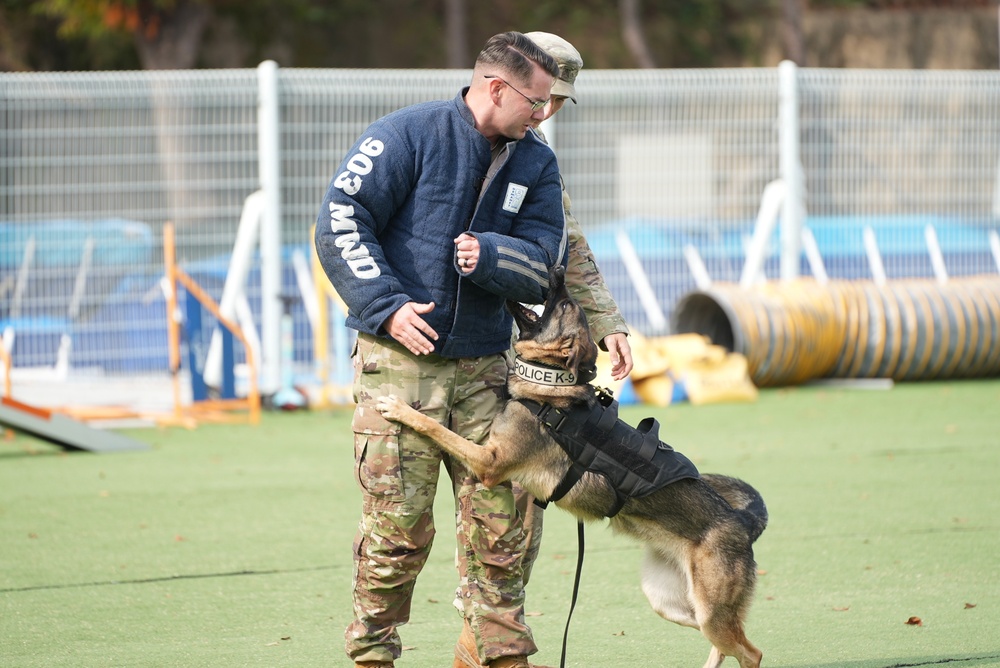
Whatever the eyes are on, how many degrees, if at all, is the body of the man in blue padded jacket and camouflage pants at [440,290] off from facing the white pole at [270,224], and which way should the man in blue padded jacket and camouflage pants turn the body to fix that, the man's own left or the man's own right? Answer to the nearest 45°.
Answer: approximately 135° to the man's own left

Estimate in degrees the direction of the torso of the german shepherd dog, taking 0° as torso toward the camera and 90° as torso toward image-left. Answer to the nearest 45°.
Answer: approximately 90°

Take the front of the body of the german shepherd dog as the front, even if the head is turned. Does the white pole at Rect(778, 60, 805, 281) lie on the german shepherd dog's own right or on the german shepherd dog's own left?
on the german shepherd dog's own right

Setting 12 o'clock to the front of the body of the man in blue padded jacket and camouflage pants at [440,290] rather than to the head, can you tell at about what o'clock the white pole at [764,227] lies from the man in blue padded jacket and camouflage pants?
The white pole is roughly at 8 o'clock from the man in blue padded jacket and camouflage pants.

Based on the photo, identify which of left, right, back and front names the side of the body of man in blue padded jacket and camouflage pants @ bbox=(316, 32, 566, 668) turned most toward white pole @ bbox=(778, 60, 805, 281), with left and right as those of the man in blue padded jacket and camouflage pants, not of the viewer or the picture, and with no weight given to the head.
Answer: left

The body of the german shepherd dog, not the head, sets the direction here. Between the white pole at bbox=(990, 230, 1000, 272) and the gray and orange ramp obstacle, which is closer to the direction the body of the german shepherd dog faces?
the gray and orange ramp obstacle

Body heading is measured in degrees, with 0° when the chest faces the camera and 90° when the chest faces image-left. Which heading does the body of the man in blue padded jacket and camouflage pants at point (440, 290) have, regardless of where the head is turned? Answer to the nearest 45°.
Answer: approximately 315°

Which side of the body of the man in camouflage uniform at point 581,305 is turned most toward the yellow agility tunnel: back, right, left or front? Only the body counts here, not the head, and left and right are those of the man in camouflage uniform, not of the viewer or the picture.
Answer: left

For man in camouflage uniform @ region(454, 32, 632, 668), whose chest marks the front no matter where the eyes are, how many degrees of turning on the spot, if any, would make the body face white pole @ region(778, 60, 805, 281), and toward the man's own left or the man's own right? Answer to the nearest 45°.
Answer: approximately 135° to the man's own left
